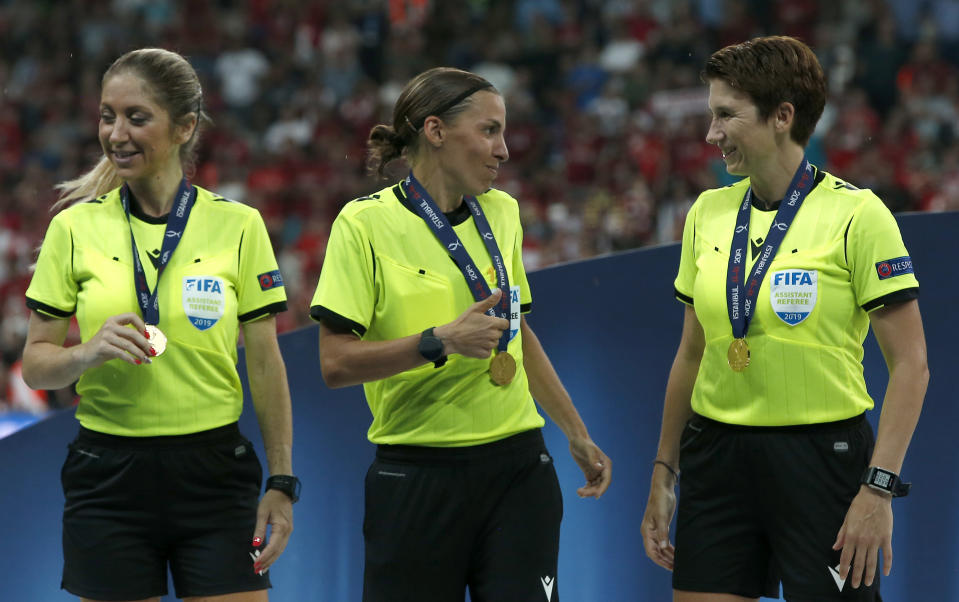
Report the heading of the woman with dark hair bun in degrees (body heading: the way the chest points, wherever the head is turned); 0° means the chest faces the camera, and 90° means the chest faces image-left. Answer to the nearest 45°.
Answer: approximately 315°

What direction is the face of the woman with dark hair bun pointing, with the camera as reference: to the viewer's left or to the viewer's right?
to the viewer's right
